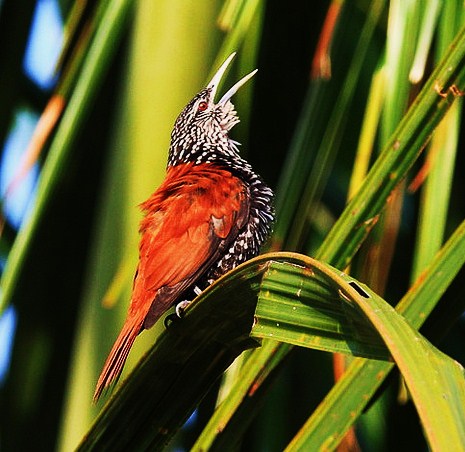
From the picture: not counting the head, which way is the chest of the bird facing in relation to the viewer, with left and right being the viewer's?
facing to the right of the viewer
